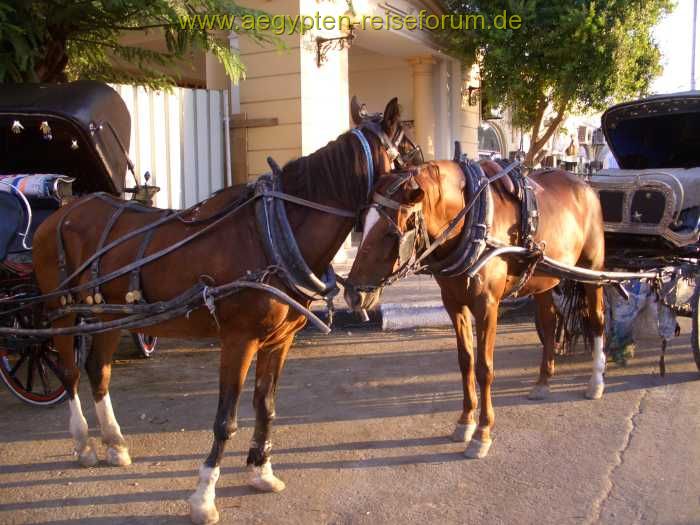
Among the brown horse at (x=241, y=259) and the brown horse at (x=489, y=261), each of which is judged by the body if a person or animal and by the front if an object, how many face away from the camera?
0

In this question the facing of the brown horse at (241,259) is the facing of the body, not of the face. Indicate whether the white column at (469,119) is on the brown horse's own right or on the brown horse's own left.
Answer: on the brown horse's own left

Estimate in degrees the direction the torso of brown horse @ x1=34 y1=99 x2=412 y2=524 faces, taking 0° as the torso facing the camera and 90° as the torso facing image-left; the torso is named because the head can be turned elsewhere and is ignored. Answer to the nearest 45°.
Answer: approximately 315°

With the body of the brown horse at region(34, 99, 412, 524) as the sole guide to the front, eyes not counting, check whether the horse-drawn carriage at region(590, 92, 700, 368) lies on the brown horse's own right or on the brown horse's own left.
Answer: on the brown horse's own left

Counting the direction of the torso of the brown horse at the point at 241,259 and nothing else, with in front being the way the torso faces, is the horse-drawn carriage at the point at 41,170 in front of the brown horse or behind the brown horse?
behind
